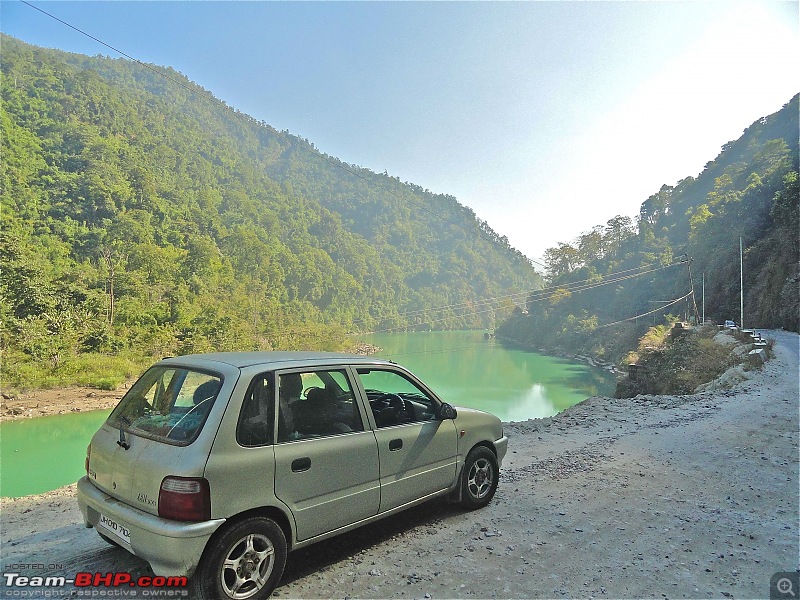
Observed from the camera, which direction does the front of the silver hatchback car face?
facing away from the viewer and to the right of the viewer
